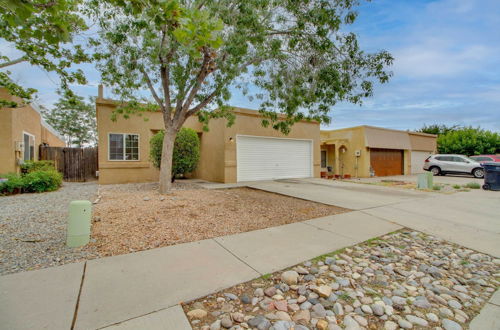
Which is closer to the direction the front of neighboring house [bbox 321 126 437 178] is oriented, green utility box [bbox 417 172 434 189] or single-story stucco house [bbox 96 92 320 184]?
the green utility box

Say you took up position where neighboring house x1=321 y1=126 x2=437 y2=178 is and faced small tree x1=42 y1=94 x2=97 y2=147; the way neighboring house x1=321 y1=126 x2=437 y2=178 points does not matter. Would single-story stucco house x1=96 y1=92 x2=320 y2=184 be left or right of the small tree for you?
left

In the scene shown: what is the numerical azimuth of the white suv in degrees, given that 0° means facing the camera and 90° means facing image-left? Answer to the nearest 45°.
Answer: approximately 270°

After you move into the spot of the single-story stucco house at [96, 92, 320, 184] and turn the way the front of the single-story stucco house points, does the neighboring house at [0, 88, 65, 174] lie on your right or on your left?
on your right

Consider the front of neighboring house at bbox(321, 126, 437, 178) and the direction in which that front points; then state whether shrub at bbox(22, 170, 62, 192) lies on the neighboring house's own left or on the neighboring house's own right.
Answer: on the neighboring house's own right

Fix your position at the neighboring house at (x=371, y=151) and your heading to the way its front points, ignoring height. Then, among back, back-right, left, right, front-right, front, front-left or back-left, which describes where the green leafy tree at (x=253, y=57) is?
front-right

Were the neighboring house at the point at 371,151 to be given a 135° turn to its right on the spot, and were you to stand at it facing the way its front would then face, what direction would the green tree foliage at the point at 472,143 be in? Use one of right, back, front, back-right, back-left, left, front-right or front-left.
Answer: back-right

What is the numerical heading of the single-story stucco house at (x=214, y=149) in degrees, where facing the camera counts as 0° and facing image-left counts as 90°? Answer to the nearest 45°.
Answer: approximately 315°

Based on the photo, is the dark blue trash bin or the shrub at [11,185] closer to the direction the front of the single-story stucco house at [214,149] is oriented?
the dark blue trash bin

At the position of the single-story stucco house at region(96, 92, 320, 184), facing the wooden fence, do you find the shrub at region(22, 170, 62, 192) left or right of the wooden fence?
left

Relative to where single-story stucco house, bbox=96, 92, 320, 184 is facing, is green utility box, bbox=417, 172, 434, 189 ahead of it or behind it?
ahead

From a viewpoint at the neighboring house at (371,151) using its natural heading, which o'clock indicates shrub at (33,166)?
The shrub is roughly at 3 o'clock from the neighboring house.
